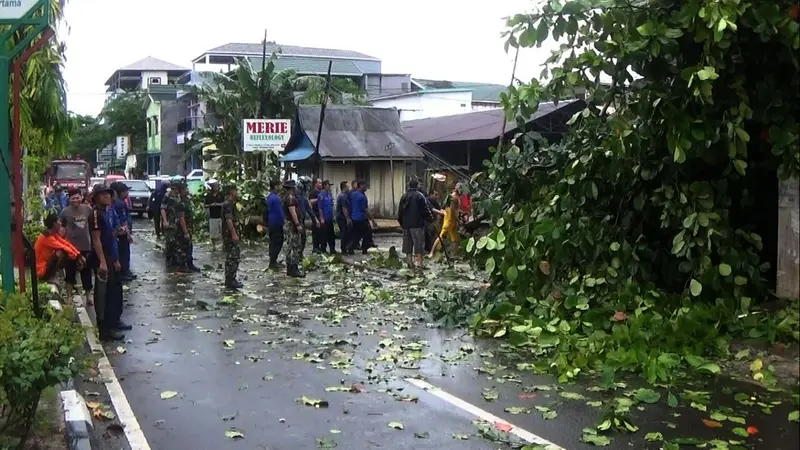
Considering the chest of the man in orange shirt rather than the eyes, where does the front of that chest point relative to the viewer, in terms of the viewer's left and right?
facing to the right of the viewer

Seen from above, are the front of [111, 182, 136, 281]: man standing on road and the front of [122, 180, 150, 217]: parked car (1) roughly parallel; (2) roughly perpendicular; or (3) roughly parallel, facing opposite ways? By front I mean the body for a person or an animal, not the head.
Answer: roughly perpendicular

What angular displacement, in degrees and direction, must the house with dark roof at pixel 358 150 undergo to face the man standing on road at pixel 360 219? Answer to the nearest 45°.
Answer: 0° — it already faces them

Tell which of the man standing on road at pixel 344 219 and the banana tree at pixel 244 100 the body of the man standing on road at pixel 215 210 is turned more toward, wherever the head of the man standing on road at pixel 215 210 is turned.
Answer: the man standing on road

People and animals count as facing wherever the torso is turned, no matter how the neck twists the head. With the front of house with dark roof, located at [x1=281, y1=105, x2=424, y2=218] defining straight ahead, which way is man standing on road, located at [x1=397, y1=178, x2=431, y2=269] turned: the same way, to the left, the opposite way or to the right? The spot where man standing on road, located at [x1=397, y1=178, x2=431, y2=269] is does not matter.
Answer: the opposite way

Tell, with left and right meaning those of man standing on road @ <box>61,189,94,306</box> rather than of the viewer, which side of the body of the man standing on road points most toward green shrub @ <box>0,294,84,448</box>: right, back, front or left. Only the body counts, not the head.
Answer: front

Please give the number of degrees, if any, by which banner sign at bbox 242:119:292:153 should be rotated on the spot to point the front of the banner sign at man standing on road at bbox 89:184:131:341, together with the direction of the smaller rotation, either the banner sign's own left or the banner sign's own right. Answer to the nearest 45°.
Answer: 0° — it already faces them

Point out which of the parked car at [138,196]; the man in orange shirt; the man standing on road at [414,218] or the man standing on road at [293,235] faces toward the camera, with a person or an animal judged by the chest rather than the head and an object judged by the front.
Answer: the parked car

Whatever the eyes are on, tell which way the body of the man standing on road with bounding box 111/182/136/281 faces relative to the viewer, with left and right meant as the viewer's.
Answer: facing to the right of the viewer

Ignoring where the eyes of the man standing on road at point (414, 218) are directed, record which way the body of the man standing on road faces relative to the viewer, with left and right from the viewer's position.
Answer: facing away from the viewer
